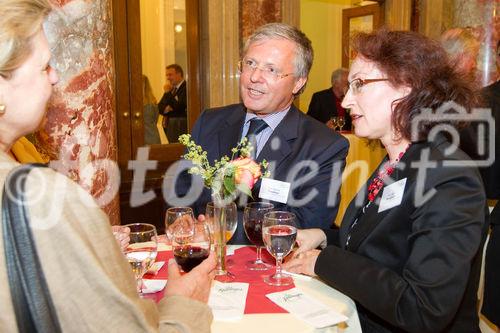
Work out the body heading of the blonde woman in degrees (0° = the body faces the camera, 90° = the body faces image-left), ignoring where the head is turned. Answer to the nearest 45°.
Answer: approximately 225°

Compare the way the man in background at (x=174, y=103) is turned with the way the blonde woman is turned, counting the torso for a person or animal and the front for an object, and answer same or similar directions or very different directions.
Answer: very different directions

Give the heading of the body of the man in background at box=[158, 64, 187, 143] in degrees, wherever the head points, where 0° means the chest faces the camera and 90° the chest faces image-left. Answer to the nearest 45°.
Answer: approximately 45°

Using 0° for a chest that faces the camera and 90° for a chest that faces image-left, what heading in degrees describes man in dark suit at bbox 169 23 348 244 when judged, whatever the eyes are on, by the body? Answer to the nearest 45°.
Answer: approximately 45°

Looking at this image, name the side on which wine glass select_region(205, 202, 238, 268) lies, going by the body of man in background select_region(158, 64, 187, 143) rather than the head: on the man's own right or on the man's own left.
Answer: on the man's own left

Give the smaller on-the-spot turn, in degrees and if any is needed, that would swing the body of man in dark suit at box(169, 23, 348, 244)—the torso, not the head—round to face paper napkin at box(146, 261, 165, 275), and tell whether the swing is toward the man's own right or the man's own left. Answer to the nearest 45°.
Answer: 0° — they already face it

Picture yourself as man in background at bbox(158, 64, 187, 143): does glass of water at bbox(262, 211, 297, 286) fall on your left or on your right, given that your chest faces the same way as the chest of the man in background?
on your left

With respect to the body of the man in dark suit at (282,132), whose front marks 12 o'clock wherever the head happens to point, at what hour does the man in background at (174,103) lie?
The man in background is roughly at 4 o'clock from the man in dark suit.

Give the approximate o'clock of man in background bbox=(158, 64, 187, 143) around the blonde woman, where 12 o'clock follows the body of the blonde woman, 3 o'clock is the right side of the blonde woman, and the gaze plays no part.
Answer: The man in background is roughly at 11 o'clock from the blonde woman.

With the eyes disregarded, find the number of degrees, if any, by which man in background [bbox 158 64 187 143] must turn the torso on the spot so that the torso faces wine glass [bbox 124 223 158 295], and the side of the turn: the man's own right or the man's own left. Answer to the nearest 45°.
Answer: approximately 45° to the man's own left
